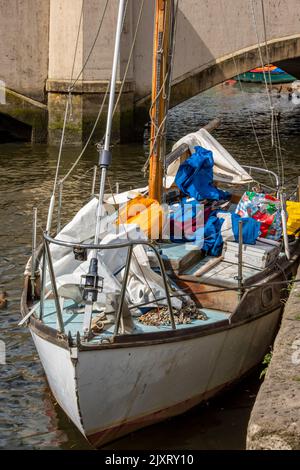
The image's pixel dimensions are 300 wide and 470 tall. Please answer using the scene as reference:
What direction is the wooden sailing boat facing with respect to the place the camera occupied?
facing the viewer and to the left of the viewer

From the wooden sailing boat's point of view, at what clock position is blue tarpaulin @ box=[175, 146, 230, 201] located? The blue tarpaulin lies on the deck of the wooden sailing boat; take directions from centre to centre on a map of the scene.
The blue tarpaulin is roughly at 5 o'clock from the wooden sailing boat.
